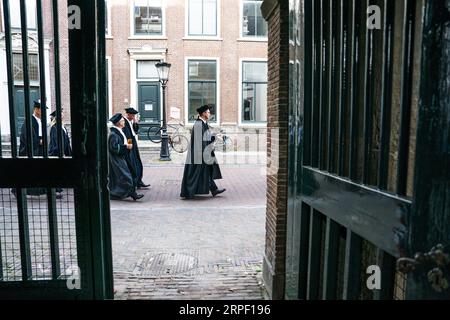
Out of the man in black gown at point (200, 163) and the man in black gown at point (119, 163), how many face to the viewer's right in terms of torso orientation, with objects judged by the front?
2

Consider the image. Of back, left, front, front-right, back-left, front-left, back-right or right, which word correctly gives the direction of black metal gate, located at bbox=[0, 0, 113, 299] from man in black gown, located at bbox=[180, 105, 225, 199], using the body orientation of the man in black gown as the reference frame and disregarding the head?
right

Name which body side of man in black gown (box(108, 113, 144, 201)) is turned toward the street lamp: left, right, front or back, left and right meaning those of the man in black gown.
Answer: left

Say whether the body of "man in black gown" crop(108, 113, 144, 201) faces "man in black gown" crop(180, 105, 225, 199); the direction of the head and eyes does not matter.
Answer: yes

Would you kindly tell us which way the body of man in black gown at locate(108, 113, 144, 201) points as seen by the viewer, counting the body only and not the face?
to the viewer's right

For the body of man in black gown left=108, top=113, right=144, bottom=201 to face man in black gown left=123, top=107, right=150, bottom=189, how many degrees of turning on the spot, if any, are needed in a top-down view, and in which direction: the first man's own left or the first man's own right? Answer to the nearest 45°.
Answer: approximately 90° to the first man's own left

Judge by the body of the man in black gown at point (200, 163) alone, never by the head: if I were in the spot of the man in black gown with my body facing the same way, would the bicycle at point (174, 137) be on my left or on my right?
on my left

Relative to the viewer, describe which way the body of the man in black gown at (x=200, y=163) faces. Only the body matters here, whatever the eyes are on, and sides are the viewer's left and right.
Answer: facing to the right of the viewer

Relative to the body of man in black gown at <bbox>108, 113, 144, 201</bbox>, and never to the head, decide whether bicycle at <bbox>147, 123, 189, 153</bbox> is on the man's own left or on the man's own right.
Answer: on the man's own left

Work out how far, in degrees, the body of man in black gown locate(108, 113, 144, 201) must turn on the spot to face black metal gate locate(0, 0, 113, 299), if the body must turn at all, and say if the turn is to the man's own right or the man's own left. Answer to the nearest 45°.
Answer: approximately 90° to the man's own right

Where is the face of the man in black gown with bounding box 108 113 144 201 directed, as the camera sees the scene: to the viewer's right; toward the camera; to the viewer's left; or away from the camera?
to the viewer's right

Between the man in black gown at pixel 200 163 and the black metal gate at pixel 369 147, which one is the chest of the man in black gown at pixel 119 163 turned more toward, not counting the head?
the man in black gown

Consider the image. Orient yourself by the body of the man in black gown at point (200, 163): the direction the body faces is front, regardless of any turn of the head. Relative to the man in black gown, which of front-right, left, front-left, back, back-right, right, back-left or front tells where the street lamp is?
left

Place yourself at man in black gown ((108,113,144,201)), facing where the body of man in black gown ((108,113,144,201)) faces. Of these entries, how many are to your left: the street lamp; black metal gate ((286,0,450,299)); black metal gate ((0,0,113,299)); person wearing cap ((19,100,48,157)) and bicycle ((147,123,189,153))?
2
